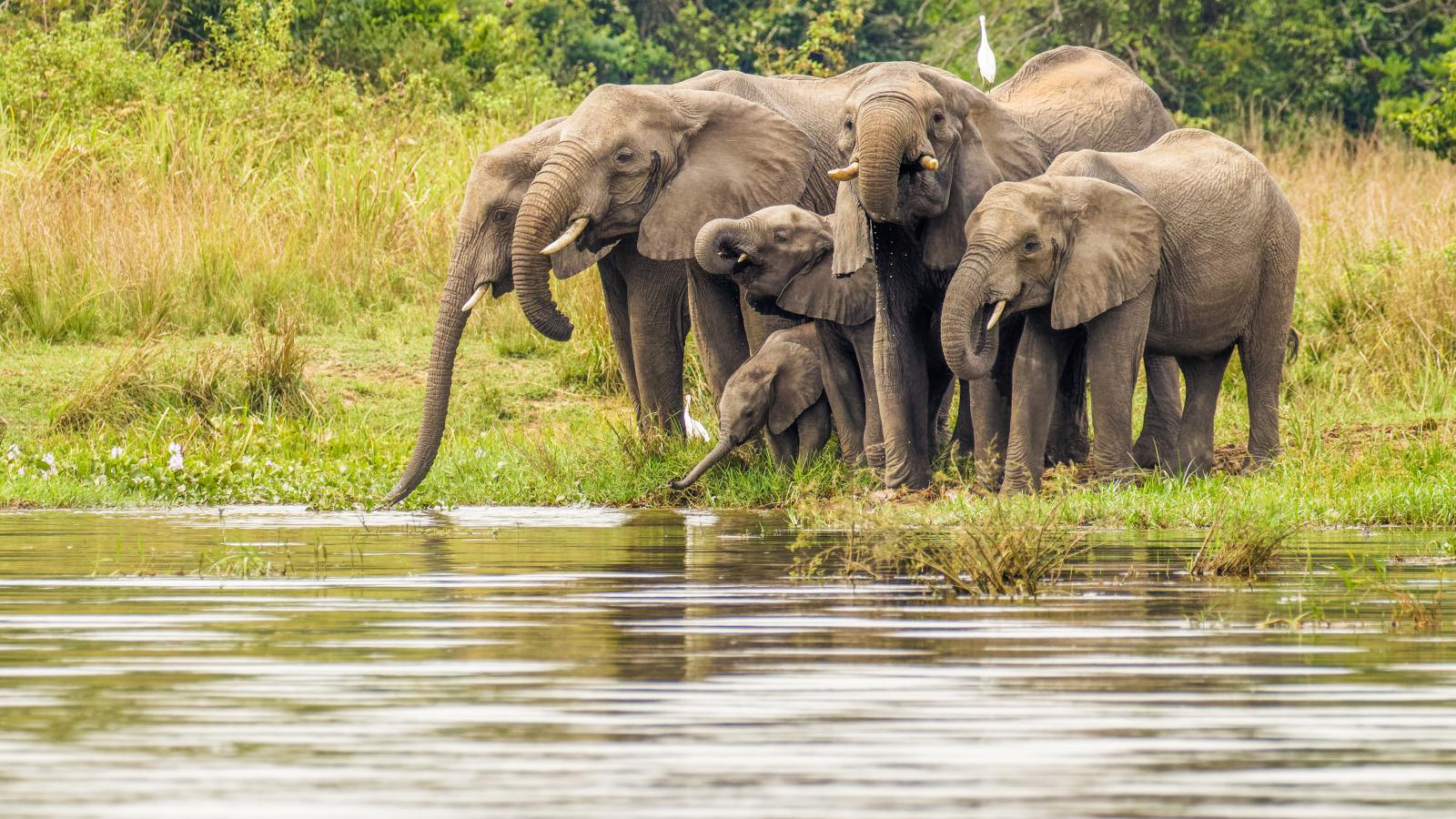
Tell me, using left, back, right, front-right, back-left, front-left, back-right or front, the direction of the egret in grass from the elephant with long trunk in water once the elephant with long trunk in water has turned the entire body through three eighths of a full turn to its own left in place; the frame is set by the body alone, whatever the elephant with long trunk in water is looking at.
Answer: front

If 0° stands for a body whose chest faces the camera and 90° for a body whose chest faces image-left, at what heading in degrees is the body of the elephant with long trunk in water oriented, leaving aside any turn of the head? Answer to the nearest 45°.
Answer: approximately 45°

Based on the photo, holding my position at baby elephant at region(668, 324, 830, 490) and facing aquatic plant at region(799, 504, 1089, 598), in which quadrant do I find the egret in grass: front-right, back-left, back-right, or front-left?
back-right

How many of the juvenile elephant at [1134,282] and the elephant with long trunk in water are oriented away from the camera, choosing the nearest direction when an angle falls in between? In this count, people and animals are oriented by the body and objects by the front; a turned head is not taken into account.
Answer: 0

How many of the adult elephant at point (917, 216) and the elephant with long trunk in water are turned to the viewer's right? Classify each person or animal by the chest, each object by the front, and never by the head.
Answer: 0

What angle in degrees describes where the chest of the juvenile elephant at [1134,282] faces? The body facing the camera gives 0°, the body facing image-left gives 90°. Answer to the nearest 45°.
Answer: approximately 45°

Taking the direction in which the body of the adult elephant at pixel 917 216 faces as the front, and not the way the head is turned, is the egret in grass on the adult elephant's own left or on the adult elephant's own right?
on the adult elephant's own right

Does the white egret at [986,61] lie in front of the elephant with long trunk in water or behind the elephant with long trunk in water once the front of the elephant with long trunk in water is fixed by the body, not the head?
behind

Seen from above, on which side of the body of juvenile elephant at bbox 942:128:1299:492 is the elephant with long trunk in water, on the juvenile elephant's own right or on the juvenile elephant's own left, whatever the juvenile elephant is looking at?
on the juvenile elephant's own right

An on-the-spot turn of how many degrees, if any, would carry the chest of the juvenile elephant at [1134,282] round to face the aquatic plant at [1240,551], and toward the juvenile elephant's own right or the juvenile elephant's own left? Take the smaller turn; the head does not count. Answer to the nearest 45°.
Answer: approximately 45° to the juvenile elephant's own left

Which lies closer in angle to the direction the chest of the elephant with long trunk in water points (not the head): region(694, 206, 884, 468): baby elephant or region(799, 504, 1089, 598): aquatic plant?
the aquatic plant
